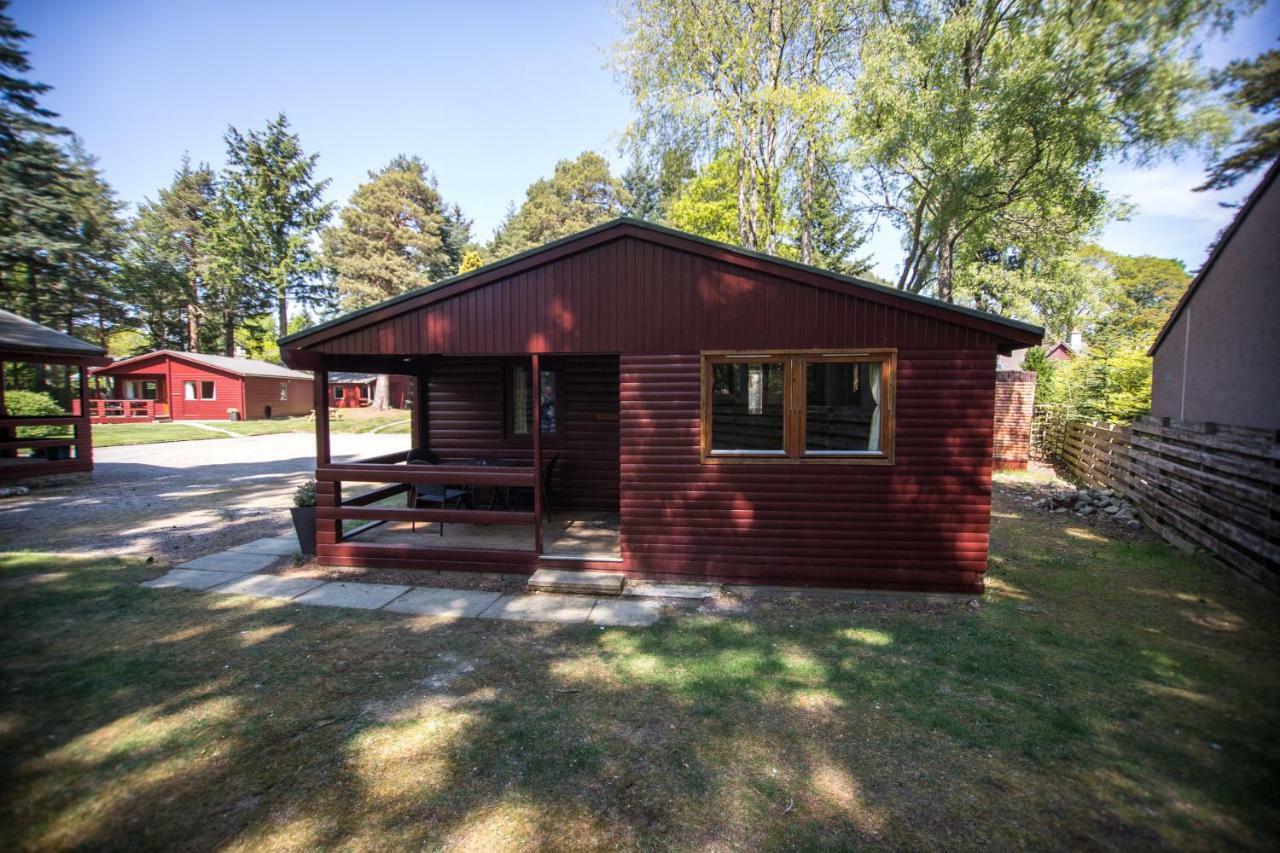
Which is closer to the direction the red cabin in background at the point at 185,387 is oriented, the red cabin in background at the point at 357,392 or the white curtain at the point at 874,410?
the white curtain

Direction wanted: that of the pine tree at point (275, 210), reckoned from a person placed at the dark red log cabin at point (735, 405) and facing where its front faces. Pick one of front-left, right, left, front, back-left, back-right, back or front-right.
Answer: back-right

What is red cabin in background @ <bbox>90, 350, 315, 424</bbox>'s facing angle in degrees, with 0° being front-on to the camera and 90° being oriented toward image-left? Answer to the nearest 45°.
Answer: approximately 45°

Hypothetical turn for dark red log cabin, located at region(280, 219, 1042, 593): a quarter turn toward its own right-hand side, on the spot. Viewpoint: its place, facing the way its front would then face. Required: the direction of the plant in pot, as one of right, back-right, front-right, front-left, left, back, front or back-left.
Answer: front

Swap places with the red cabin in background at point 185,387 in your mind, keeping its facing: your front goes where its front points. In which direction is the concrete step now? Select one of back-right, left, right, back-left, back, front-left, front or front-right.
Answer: front-left

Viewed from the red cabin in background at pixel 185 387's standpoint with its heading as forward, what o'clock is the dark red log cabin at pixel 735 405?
The dark red log cabin is roughly at 10 o'clock from the red cabin in background.

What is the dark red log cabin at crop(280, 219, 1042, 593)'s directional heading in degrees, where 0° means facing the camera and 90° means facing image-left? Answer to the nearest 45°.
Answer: approximately 0°

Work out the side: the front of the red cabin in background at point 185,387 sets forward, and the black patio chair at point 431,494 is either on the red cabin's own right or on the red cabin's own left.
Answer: on the red cabin's own left

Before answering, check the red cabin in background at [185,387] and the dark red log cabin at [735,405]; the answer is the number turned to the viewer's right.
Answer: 0

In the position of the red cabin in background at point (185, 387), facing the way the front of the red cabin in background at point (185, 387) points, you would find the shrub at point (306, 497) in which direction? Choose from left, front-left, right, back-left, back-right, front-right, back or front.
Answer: front-left

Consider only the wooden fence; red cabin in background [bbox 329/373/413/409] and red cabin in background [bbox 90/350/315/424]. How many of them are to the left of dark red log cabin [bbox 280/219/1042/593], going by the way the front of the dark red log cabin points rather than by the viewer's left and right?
1
